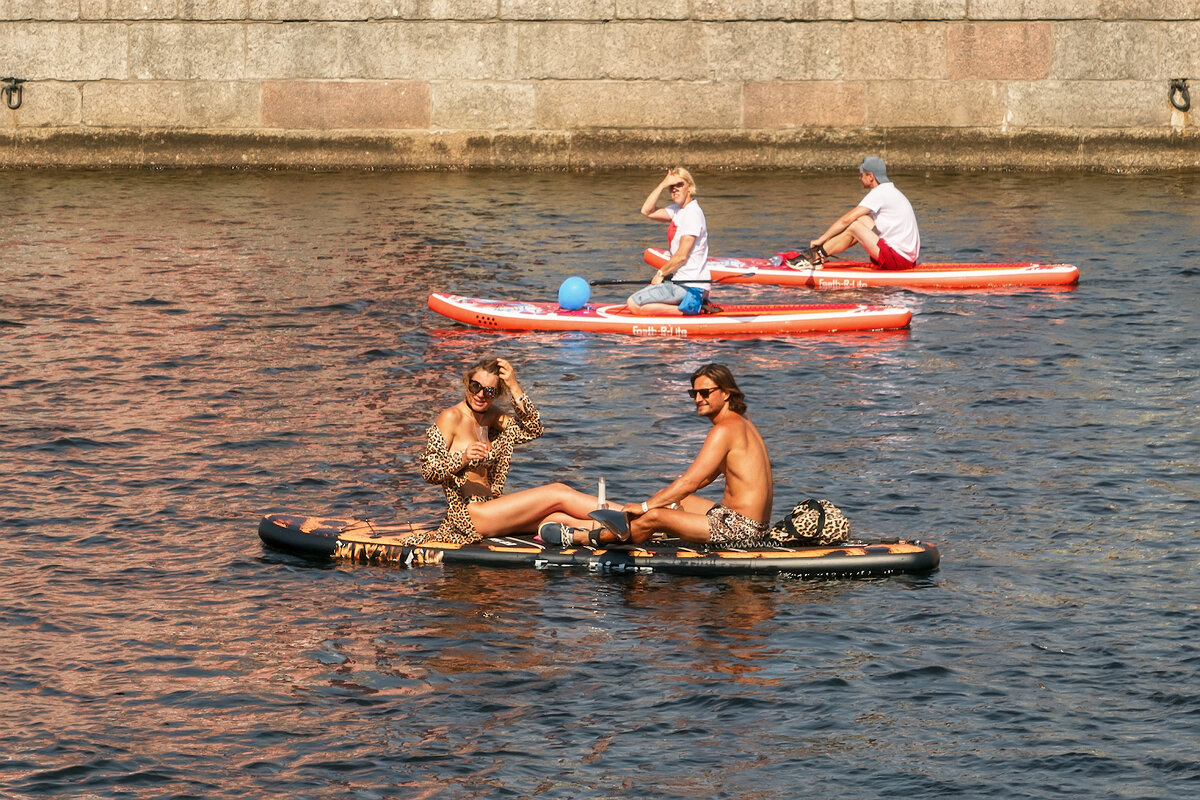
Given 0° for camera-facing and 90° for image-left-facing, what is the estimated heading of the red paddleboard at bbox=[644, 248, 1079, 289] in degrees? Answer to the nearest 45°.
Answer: approximately 90°

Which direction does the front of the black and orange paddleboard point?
to the viewer's left

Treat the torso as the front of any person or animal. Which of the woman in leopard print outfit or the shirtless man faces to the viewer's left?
the shirtless man

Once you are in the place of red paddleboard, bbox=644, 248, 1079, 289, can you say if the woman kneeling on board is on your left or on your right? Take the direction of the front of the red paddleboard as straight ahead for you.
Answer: on your left

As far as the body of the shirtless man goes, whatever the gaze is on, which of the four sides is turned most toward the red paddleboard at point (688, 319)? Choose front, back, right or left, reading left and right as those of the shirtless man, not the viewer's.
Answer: right

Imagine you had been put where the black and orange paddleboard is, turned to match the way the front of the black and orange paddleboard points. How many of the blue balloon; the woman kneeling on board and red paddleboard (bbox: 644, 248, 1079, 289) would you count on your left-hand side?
0

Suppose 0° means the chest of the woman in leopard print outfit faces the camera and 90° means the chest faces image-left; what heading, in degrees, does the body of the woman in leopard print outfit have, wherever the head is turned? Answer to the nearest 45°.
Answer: approximately 315°

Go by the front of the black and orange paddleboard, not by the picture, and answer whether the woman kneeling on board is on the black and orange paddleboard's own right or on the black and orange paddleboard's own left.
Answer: on the black and orange paddleboard's own right

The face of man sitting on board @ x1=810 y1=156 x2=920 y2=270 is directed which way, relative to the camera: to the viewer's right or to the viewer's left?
to the viewer's left

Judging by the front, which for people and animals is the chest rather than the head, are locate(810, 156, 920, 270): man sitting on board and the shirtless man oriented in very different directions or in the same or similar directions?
same or similar directions

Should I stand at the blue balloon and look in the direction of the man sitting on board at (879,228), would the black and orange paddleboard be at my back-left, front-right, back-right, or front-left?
back-right

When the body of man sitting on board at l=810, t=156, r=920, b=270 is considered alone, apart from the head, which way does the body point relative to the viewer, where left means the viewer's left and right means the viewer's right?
facing to the left of the viewer

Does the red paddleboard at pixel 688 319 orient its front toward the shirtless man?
no

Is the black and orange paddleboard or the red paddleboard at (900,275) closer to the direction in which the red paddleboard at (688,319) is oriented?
the black and orange paddleboard

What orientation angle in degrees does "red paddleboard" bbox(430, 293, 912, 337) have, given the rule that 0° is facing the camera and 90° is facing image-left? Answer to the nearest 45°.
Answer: approximately 90°

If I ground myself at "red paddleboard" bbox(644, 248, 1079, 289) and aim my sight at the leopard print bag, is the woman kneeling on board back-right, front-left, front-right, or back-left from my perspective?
front-right

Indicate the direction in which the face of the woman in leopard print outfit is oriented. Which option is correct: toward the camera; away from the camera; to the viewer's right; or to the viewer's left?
toward the camera

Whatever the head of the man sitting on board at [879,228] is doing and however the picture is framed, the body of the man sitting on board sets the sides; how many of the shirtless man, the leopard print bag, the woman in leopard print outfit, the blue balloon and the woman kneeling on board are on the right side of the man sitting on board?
0

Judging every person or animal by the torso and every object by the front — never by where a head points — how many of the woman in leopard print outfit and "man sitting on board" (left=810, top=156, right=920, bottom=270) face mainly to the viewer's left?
1
